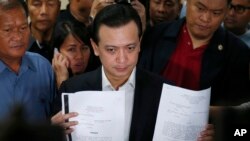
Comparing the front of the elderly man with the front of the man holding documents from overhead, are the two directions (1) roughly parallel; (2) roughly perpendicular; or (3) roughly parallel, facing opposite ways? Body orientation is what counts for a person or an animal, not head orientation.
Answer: roughly parallel

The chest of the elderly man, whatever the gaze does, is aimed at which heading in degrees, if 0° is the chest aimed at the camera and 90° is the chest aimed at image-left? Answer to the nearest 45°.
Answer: approximately 0°

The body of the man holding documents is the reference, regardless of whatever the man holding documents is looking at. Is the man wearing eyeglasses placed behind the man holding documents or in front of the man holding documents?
behind

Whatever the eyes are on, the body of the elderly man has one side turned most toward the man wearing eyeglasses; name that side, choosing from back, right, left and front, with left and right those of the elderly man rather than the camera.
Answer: left

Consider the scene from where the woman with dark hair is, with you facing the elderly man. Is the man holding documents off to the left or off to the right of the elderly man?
left

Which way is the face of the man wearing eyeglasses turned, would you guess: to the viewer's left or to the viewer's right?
to the viewer's left

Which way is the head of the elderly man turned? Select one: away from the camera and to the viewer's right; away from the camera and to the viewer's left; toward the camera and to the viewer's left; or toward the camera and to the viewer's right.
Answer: toward the camera and to the viewer's right

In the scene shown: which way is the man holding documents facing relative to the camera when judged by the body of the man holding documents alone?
toward the camera

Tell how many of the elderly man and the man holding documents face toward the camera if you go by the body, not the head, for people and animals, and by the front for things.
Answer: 2

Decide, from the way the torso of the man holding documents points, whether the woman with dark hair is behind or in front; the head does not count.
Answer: behind
